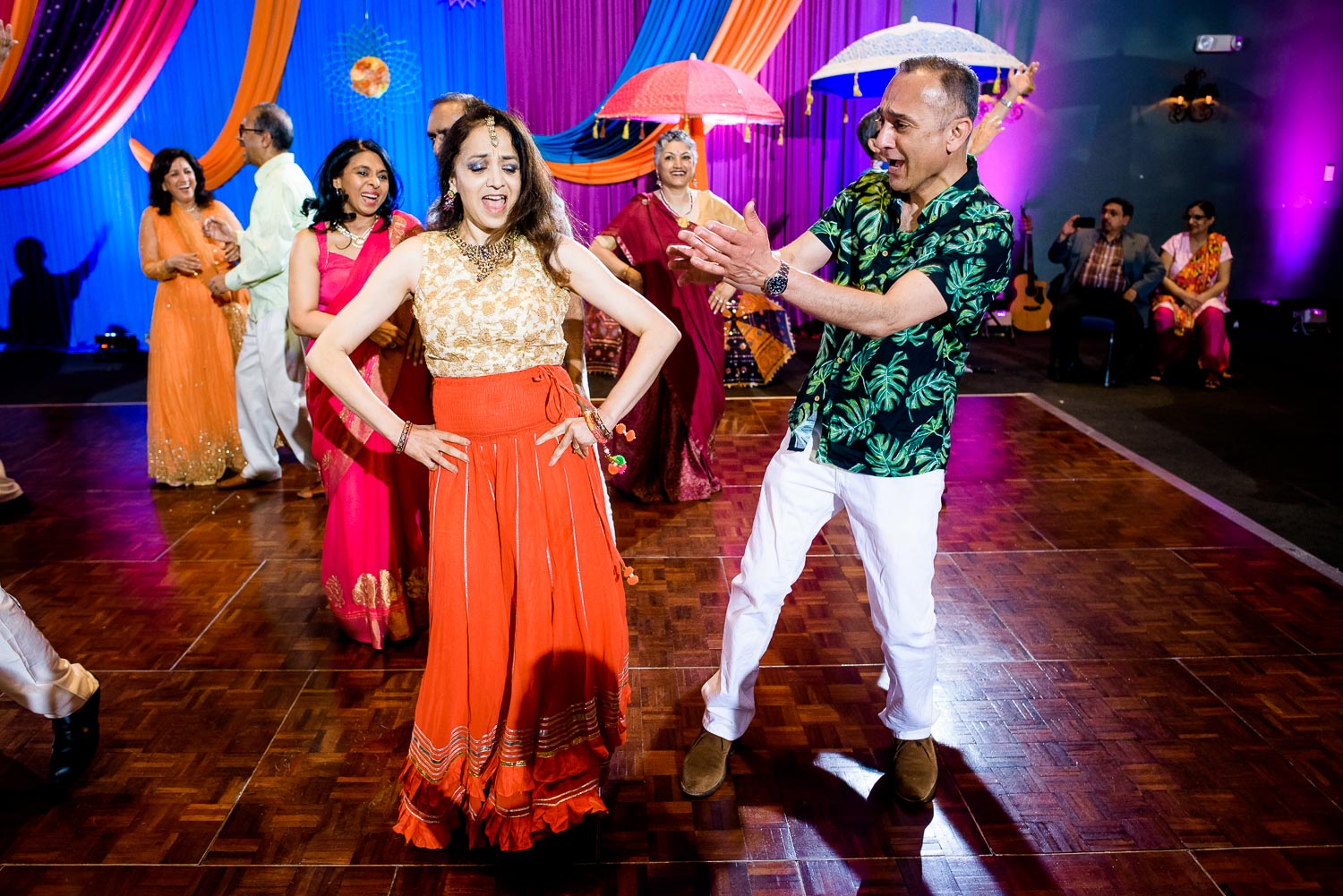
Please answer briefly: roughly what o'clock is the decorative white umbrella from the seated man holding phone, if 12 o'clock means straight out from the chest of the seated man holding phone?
The decorative white umbrella is roughly at 1 o'clock from the seated man holding phone.

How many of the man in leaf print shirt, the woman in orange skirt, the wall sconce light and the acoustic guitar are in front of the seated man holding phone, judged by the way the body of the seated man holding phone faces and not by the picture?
2

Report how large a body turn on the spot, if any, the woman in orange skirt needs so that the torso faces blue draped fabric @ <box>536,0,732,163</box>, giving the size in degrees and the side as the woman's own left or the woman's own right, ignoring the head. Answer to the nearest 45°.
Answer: approximately 180°

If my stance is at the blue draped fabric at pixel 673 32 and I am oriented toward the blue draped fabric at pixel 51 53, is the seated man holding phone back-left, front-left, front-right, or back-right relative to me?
back-left

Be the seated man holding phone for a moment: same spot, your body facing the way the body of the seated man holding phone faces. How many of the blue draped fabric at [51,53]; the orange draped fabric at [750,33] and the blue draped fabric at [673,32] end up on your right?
3

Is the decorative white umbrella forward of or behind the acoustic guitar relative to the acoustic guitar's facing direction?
forward

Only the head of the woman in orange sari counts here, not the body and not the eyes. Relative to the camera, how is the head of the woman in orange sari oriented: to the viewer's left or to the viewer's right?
to the viewer's right

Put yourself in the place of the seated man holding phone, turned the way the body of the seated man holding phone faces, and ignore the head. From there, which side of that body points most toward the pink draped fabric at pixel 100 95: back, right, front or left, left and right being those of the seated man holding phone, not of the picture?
right

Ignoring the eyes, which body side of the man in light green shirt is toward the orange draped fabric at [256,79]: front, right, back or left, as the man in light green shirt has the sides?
right

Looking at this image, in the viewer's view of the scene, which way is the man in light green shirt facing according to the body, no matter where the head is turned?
to the viewer's left

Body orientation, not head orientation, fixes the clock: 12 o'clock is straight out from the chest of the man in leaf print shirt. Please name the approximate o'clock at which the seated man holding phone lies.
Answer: The seated man holding phone is roughly at 5 o'clock from the man in leaf print shirt.
